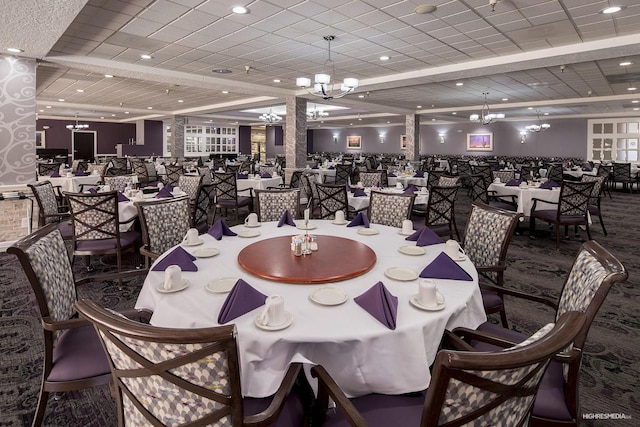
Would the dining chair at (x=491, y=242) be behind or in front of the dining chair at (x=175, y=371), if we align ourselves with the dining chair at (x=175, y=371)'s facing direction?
in front

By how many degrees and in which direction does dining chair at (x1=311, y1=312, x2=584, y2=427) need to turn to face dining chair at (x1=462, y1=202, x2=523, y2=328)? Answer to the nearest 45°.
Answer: approximately 45° to its right

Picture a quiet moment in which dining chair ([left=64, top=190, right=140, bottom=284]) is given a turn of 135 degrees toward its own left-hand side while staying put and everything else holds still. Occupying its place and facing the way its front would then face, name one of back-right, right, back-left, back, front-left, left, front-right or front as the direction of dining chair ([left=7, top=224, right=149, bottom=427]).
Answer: left

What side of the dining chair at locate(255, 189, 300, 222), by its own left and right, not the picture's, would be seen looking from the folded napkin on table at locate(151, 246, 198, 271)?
front

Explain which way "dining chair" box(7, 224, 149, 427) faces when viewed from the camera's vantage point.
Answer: facing to the right of the viewer

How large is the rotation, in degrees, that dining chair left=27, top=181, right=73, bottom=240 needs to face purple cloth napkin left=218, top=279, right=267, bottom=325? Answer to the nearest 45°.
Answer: approximately 45° to its right

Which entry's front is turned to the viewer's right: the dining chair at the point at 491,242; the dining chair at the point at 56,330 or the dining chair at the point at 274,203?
the dining chair at the point at 56,330

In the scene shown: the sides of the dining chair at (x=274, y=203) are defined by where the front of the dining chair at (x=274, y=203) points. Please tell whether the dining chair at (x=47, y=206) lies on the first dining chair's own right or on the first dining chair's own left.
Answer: on the first dining chair's own right
